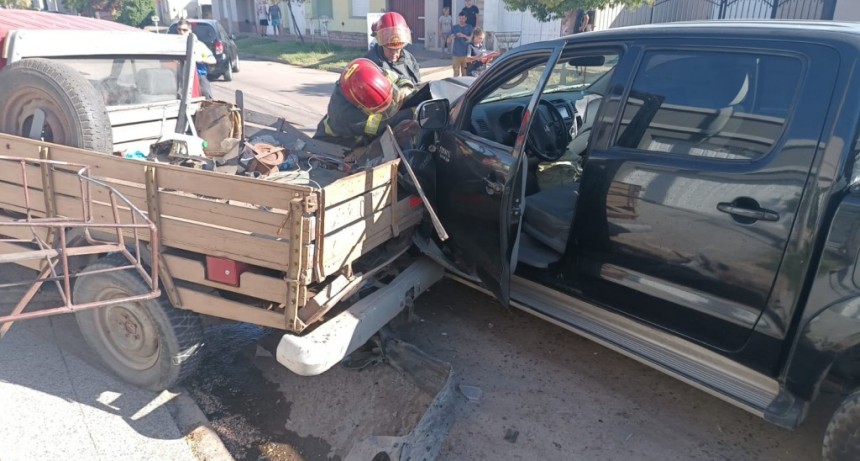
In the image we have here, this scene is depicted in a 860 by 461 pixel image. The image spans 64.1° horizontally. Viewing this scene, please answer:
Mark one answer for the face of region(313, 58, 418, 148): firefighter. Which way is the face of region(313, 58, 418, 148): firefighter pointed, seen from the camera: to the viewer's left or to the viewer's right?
to the viewer's right

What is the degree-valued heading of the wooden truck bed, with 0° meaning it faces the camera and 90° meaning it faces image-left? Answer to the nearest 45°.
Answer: approximately 135°

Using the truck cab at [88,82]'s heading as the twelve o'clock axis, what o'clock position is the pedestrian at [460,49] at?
The pedestrian is roughly at 3 o'clock from the truck cab.

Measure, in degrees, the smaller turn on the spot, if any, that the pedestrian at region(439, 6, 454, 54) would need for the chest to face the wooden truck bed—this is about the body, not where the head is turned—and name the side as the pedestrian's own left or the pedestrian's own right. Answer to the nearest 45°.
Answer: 0° — they already face it

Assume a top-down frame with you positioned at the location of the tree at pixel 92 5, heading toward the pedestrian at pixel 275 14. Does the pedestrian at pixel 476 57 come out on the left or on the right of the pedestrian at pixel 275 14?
right

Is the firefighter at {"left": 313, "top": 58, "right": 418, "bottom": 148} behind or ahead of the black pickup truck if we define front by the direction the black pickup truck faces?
ahead

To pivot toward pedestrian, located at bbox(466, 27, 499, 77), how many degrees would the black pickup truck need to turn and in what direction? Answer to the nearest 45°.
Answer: approximately 45° to its right

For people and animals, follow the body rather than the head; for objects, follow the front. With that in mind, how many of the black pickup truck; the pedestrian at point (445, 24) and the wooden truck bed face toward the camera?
1

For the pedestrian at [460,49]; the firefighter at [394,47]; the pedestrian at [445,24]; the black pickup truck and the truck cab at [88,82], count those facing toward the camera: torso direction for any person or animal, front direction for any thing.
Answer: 3

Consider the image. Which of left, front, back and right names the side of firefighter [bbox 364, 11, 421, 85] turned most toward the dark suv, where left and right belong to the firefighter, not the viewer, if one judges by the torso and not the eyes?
back

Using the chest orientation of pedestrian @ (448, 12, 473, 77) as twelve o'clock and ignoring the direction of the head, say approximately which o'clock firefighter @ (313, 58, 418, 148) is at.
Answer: The firefighter is roughly at 12 o'clock from the pedestrian.

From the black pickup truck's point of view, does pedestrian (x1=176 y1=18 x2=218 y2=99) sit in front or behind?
in front
